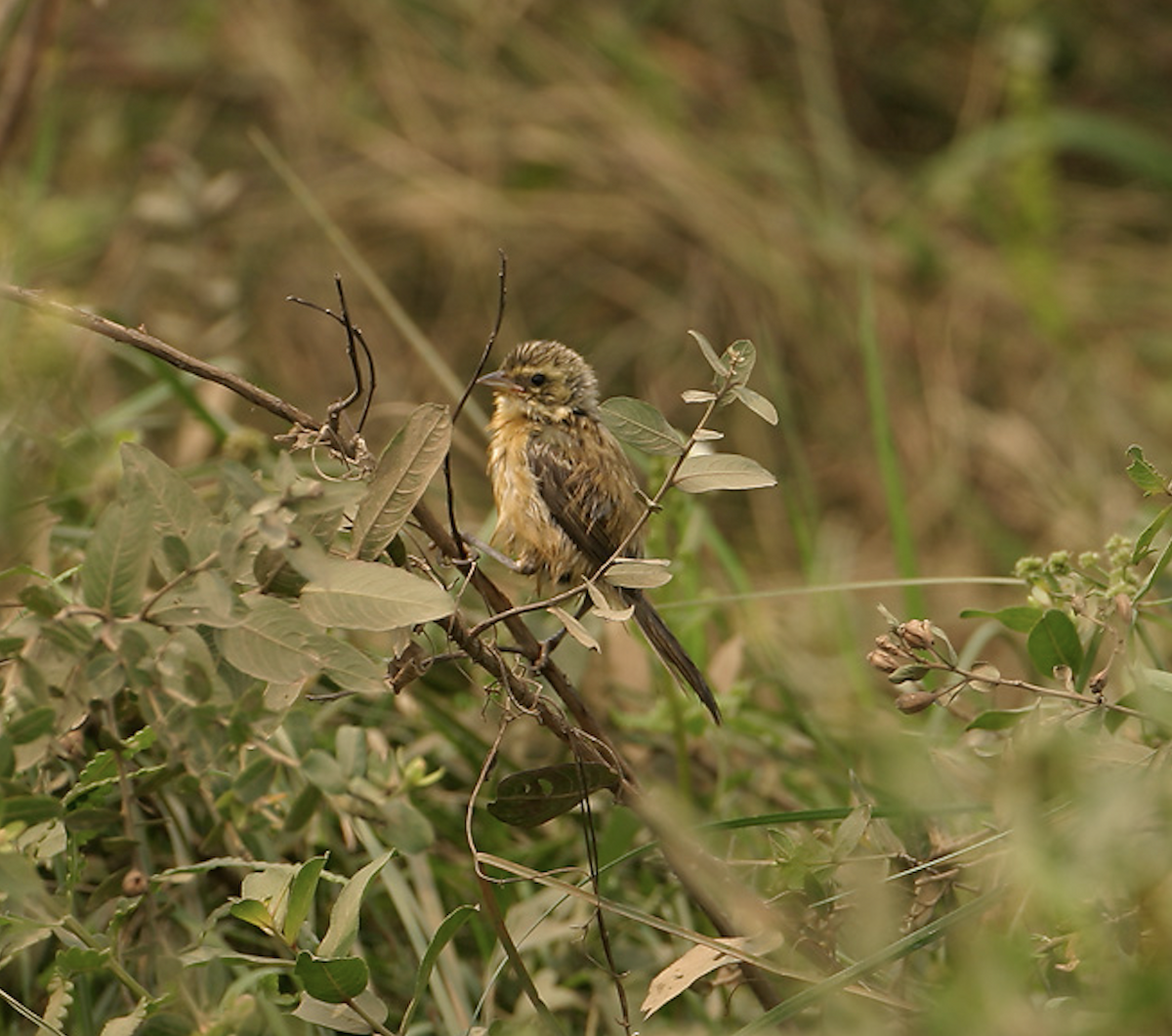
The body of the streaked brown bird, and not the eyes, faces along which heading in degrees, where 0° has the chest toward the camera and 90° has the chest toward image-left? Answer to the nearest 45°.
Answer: approximately 90°

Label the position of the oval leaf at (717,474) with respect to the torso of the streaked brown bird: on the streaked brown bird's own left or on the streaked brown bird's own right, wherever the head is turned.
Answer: on the streaked brown bird's own left
